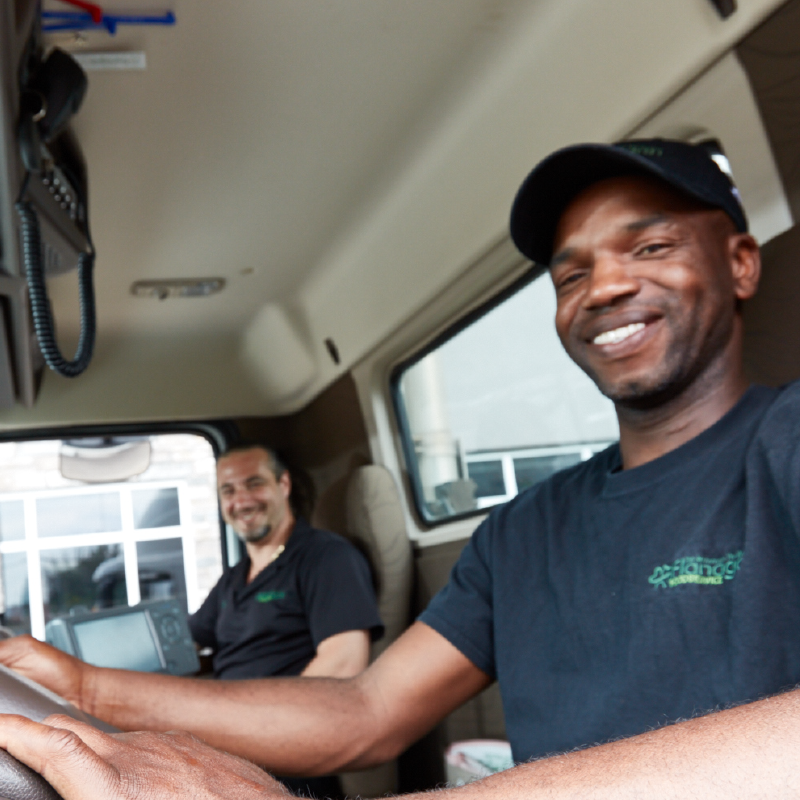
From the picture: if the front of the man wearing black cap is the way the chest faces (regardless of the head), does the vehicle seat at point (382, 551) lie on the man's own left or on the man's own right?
on the man's own right

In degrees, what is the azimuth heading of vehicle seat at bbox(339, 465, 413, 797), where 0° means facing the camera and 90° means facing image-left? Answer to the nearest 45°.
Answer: approximately 45°

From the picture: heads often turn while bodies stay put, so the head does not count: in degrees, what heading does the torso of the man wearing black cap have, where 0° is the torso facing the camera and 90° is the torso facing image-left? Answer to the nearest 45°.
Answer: approximately 45°

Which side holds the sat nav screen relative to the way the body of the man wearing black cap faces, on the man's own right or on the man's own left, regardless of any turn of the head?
on the man's own right

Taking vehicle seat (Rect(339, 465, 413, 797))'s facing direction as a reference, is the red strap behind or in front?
in front
